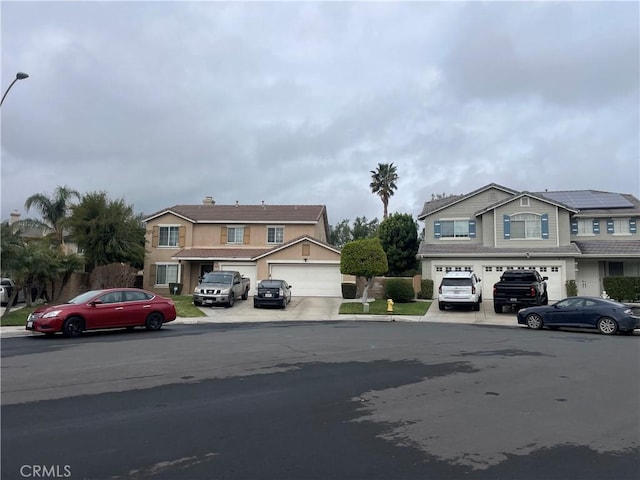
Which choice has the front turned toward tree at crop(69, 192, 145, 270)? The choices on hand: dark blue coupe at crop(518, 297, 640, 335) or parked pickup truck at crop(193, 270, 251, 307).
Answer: the dark blue coupe

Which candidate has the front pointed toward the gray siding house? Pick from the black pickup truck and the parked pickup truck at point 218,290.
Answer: the black pickup truck

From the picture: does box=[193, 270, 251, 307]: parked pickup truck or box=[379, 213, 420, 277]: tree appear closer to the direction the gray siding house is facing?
the parked pickup truck

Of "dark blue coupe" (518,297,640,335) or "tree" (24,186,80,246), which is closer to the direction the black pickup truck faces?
the tree

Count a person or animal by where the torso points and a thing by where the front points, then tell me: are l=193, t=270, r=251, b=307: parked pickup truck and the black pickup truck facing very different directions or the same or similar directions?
very different directions

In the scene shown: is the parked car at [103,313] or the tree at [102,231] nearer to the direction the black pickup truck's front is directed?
the tree

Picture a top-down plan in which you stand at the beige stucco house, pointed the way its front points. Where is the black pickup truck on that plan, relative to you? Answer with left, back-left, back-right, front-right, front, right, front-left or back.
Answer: front-left

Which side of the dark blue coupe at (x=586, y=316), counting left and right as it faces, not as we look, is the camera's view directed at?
left

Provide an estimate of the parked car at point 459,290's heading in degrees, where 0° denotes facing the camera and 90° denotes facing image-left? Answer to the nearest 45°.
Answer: approximately 180°

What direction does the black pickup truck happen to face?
away from the camera

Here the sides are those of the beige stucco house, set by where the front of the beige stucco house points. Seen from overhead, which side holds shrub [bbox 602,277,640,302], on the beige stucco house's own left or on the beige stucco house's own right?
on the beige stucco house's own left

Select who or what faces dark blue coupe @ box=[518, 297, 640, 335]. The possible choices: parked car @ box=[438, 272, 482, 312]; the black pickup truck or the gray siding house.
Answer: the gray siding house

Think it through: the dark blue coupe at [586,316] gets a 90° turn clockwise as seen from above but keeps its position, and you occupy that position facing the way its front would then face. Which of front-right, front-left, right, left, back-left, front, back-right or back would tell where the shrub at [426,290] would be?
front-left

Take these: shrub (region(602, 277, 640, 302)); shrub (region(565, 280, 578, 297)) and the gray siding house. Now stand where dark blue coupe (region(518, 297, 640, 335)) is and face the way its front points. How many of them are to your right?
3
